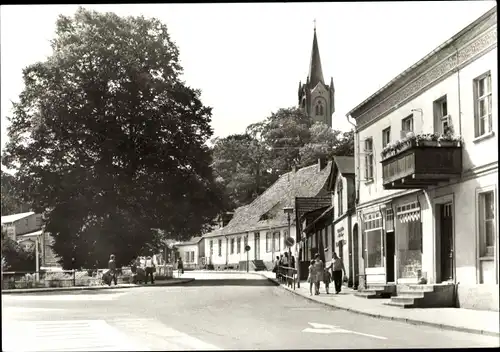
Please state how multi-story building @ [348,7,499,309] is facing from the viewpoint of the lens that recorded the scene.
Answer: facing the viewer and to the left of the viewer

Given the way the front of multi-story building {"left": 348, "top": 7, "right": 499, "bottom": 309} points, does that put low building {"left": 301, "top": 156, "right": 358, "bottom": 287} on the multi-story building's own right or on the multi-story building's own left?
on the multi-story building's own right

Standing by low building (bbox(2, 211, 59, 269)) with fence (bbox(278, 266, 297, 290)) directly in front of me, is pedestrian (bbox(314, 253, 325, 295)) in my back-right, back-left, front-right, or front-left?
front-right

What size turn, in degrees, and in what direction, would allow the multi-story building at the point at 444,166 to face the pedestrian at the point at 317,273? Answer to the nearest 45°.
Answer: approximately 90° to its right

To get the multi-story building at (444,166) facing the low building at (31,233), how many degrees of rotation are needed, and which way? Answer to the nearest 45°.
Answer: approximately 45° to its right
